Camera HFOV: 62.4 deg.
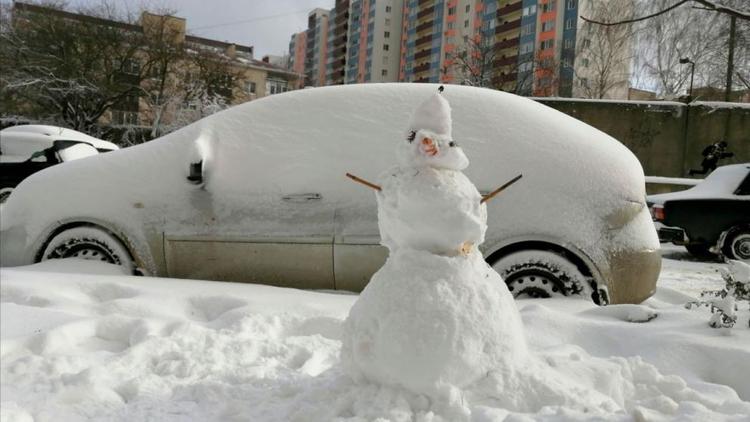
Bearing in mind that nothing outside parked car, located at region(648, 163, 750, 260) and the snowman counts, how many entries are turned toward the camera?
1

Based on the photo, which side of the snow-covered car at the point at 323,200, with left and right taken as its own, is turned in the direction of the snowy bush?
back

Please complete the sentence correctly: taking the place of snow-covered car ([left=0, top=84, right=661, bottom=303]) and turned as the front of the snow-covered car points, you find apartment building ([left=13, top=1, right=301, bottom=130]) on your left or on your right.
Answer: on your right

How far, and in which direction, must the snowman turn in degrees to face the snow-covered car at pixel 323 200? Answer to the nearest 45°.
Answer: approximately 135° to its right

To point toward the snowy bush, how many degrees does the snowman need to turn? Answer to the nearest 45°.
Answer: approximately 135° to its left

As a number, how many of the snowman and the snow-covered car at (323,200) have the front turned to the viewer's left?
1

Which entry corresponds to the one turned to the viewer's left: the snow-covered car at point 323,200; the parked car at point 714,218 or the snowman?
the snow-covered car

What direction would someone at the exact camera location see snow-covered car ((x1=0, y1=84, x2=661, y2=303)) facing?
facing to the left of the viewer

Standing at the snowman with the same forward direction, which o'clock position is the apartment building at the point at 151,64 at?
The apartment building is roughly at 5 o'clock from the snowman.

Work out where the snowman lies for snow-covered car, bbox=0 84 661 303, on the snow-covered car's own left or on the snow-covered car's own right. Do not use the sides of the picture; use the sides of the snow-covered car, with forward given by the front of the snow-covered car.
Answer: on the snow-covered car's own left

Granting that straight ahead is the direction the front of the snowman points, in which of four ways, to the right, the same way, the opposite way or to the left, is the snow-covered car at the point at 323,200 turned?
to the right
